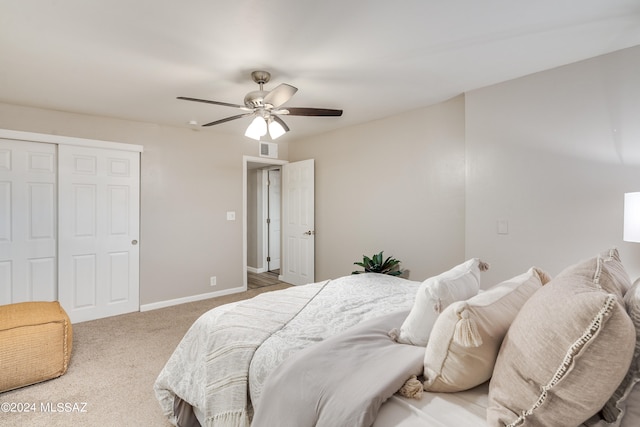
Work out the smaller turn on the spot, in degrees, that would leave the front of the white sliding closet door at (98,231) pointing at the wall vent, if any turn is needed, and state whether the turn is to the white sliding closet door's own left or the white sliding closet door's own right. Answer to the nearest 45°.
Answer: approximately 90° to the white sliding closet door's own left

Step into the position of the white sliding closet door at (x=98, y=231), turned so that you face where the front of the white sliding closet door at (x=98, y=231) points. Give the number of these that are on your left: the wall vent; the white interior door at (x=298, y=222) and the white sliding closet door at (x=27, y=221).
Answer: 2

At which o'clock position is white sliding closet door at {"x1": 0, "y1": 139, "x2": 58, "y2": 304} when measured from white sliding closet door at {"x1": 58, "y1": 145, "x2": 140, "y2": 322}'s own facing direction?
white sliding closet door at {"x1": 0, "y1": 139, "x2": 58, "y2": 304} is roughly at 3 o'clock from white sliding closet door at {"x1": 58, "y1": 145, "x2": 140, "y2": 322}.

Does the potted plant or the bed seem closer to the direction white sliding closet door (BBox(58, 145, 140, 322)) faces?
the bed

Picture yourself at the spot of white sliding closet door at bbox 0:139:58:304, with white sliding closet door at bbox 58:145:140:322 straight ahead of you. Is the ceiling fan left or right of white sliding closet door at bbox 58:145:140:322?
right

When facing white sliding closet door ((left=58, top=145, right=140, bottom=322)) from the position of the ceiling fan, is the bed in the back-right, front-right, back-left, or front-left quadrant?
back-left

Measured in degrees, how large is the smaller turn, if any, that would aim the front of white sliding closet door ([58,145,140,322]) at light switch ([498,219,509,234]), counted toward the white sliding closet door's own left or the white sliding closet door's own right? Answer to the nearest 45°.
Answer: approximately 45° to the white sliding closet door's own left

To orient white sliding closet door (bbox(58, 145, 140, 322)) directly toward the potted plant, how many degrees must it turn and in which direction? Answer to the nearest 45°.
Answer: approximately 45° to its left

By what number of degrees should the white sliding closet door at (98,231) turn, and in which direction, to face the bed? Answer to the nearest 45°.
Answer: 0° — it already faces it

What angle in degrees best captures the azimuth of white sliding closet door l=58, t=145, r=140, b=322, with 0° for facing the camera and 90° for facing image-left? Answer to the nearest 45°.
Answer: approximately 0°

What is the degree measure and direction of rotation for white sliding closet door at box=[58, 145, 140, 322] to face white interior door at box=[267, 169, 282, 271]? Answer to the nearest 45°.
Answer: approximately 135° to its left
